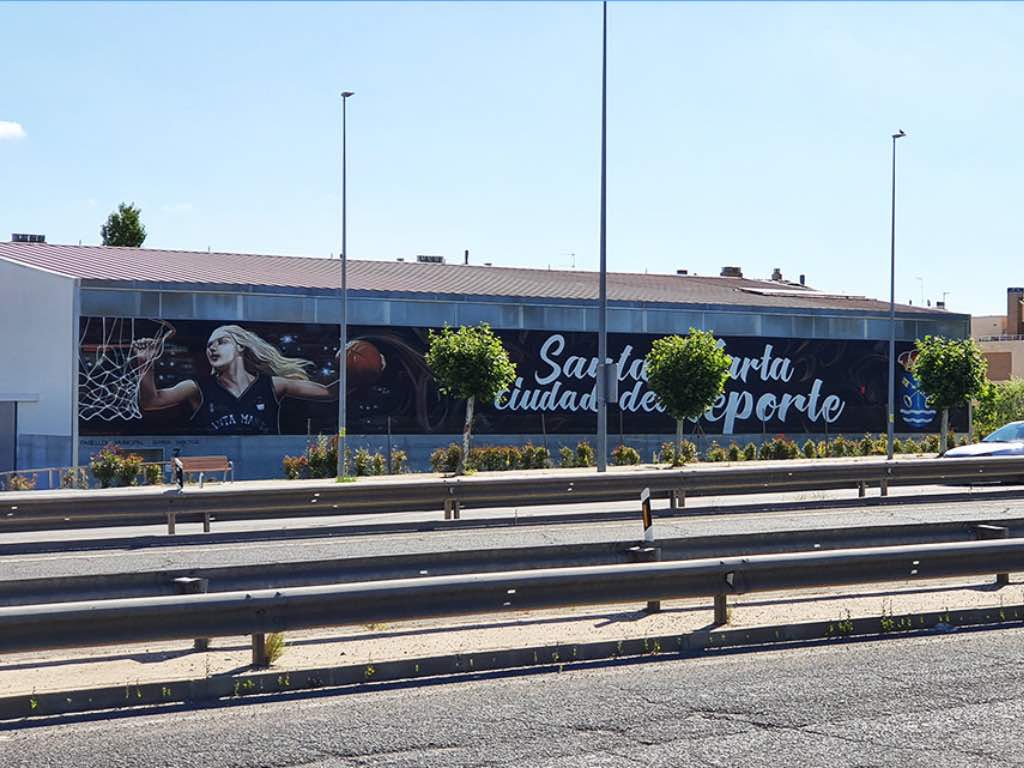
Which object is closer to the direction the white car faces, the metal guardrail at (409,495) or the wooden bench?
the wooden bench

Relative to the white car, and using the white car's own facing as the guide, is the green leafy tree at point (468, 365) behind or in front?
in front

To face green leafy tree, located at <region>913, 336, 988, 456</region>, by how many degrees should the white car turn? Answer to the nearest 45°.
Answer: approximately 90° to its right

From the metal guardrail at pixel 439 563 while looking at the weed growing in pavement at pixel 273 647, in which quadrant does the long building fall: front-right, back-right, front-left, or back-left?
back-right

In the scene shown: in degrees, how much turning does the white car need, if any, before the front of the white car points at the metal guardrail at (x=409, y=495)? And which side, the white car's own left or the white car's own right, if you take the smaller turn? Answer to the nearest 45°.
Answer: approximately 45° to the white car's own left

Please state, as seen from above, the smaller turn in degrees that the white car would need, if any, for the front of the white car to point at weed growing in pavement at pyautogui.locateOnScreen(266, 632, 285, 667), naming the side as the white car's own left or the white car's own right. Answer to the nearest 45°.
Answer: approximately 90° to the white car's own left

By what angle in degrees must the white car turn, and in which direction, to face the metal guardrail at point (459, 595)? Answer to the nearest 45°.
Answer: approximately 90° to its left

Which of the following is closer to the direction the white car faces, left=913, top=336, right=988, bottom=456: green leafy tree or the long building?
the long building

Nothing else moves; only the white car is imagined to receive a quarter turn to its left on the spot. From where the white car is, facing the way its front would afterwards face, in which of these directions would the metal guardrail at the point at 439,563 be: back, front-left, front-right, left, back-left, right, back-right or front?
front

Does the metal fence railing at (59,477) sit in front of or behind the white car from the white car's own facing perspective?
in front

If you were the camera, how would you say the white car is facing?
facing to the left of the viewer
